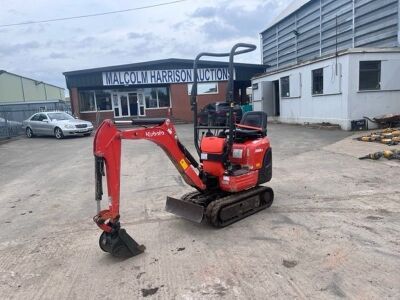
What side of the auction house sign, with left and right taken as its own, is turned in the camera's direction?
front

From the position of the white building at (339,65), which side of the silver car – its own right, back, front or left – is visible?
front

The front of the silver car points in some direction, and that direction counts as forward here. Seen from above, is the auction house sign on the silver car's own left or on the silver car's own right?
on the silver car's own left

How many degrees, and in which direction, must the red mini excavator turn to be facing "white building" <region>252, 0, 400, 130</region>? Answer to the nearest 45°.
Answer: approximately 180°

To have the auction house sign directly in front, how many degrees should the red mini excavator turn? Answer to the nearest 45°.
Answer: approximately 135° to its right

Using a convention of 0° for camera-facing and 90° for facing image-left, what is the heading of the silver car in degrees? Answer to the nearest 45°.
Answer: approximately 315°

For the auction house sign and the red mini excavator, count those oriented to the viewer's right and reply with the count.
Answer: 0

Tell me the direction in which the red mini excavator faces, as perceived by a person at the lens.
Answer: facing the viewer and to the left of the viewer

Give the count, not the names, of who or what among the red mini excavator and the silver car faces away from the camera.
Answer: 0

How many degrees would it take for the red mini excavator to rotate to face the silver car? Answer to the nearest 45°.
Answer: approximately 90° to its right
